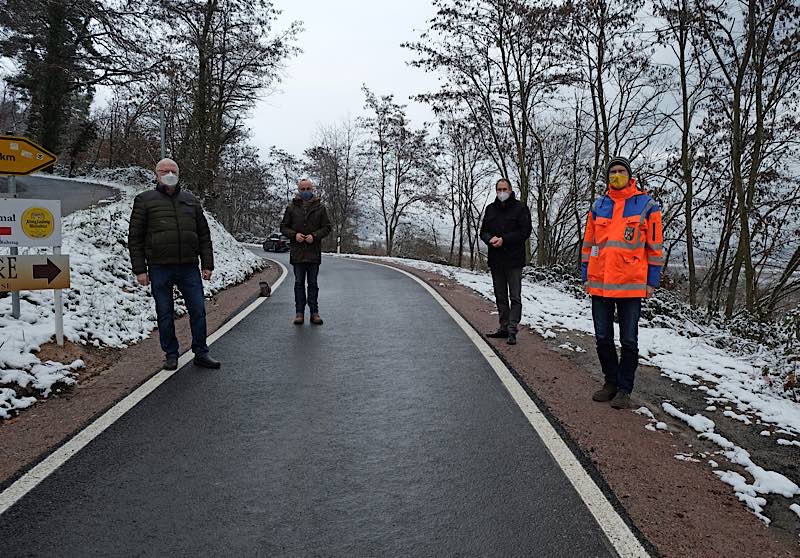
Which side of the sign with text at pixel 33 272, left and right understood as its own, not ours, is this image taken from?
front

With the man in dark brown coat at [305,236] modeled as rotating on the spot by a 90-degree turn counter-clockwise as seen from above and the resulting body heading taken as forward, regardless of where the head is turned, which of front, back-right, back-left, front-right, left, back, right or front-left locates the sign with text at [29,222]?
back-right

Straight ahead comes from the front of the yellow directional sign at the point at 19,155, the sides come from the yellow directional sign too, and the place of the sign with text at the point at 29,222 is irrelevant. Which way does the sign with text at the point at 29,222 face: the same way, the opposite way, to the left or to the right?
the same way

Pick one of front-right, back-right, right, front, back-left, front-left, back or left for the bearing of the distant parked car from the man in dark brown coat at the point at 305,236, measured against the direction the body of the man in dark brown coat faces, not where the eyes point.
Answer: back

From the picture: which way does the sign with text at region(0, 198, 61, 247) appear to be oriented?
toward the camera

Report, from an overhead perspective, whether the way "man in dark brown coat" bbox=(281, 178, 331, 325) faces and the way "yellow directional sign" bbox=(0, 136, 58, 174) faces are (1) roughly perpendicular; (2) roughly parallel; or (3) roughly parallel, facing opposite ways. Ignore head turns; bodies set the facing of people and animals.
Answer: roughly parallel

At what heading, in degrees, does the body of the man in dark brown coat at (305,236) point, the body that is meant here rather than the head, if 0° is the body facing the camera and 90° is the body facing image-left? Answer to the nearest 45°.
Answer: approximately 0°

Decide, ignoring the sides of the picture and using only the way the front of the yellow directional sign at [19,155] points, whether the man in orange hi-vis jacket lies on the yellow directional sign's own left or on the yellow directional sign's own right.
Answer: on the yellow directional sign's own left

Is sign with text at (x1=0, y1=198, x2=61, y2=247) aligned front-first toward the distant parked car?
no

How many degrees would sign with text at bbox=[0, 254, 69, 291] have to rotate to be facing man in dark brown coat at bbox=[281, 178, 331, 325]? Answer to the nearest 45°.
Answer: approximately 90° to its left

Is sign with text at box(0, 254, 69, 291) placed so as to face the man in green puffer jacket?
no

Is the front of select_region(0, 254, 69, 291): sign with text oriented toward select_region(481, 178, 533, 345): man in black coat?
no

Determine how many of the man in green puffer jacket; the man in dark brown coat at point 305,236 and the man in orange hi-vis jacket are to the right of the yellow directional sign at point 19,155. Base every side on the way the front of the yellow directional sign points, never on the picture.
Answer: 0

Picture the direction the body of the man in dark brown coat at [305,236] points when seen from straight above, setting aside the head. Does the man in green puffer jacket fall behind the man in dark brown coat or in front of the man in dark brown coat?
in front

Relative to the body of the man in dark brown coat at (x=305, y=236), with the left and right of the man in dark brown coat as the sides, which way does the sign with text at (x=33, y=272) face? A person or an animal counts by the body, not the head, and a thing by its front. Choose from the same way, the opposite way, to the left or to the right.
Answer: the same way
